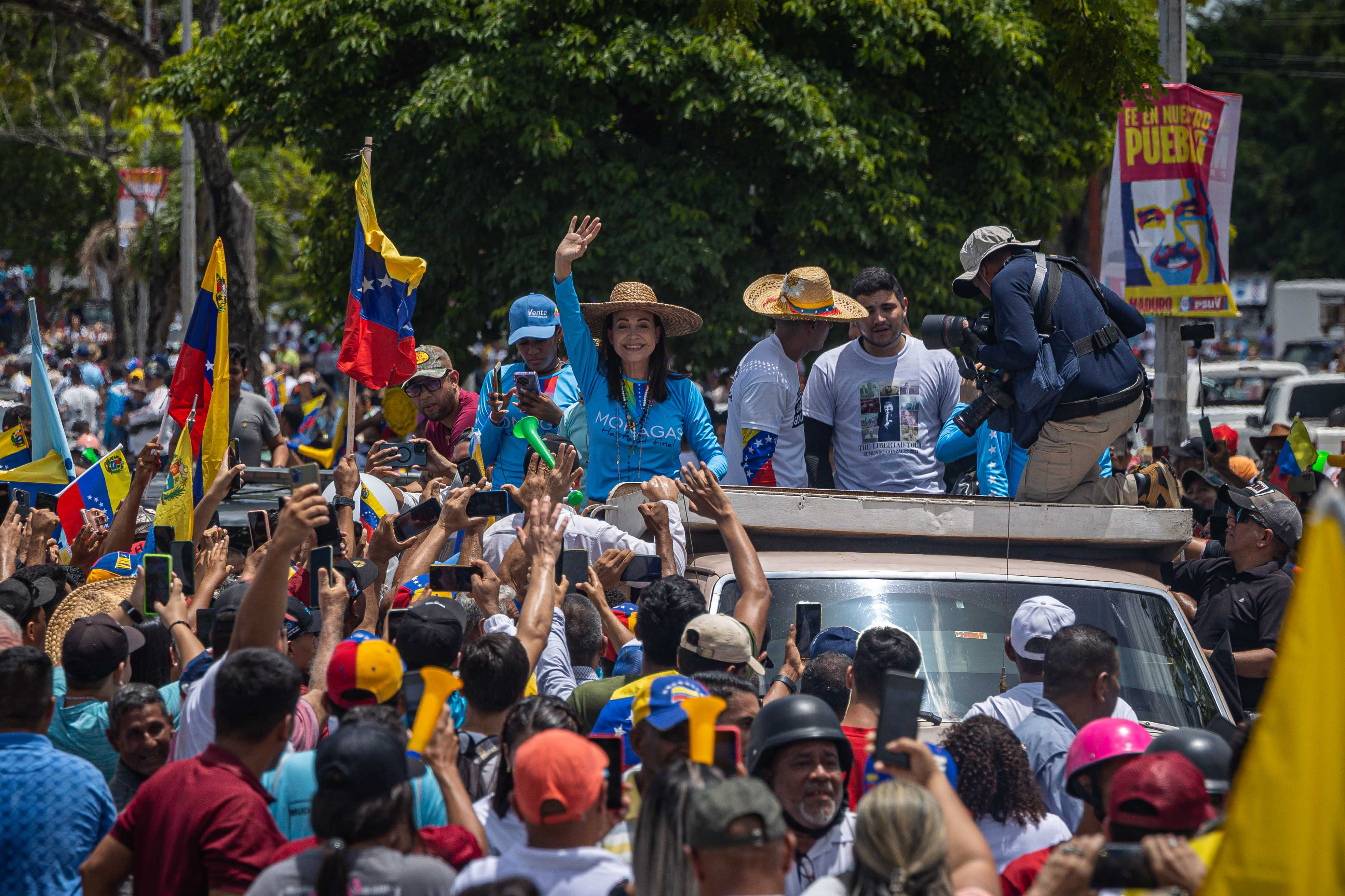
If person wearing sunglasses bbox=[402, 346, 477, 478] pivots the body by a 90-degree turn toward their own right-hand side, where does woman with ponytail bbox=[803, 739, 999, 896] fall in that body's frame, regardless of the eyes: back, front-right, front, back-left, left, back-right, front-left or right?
back-left

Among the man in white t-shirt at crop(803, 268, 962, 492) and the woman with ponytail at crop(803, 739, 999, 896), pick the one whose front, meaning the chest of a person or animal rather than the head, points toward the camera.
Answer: the man in white t-shirt

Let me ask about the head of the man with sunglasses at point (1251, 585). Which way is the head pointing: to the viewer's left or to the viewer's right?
to the viewer's left

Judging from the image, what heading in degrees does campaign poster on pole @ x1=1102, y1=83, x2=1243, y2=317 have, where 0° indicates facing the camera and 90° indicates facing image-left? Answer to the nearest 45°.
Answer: approximately 0°

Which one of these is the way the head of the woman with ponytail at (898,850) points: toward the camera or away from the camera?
away from the camera

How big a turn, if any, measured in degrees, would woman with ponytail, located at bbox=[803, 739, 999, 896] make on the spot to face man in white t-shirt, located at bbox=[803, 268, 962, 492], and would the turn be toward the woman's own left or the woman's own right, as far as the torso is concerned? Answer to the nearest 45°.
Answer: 0° — they already face them

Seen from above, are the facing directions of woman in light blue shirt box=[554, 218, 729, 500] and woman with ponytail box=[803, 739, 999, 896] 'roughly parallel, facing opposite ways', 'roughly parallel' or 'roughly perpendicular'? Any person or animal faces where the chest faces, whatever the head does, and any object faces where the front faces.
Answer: roughly parallel, facing opposite ways

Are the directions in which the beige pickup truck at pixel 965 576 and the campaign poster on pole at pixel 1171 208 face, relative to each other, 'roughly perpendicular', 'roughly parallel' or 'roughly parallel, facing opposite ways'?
roughly parallel

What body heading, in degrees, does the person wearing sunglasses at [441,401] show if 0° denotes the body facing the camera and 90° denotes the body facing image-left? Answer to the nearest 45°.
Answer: approximately 45°

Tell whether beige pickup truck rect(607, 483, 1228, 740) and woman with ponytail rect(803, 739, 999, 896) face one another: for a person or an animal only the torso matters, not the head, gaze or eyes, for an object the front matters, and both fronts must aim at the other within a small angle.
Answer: yes

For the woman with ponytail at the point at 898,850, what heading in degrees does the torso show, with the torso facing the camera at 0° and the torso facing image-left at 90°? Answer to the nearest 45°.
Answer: approximately 180°

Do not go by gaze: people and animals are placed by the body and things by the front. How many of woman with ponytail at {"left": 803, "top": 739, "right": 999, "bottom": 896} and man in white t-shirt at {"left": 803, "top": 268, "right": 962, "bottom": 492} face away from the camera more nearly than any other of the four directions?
1

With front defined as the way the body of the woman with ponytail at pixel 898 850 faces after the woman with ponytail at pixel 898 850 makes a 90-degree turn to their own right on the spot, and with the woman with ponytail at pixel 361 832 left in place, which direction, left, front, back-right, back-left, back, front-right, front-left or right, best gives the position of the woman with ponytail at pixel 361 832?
back

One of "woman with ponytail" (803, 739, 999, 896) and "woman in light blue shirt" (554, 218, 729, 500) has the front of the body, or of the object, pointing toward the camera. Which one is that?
the woman in light blue shirt

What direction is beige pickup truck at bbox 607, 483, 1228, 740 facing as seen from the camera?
toward the camera
